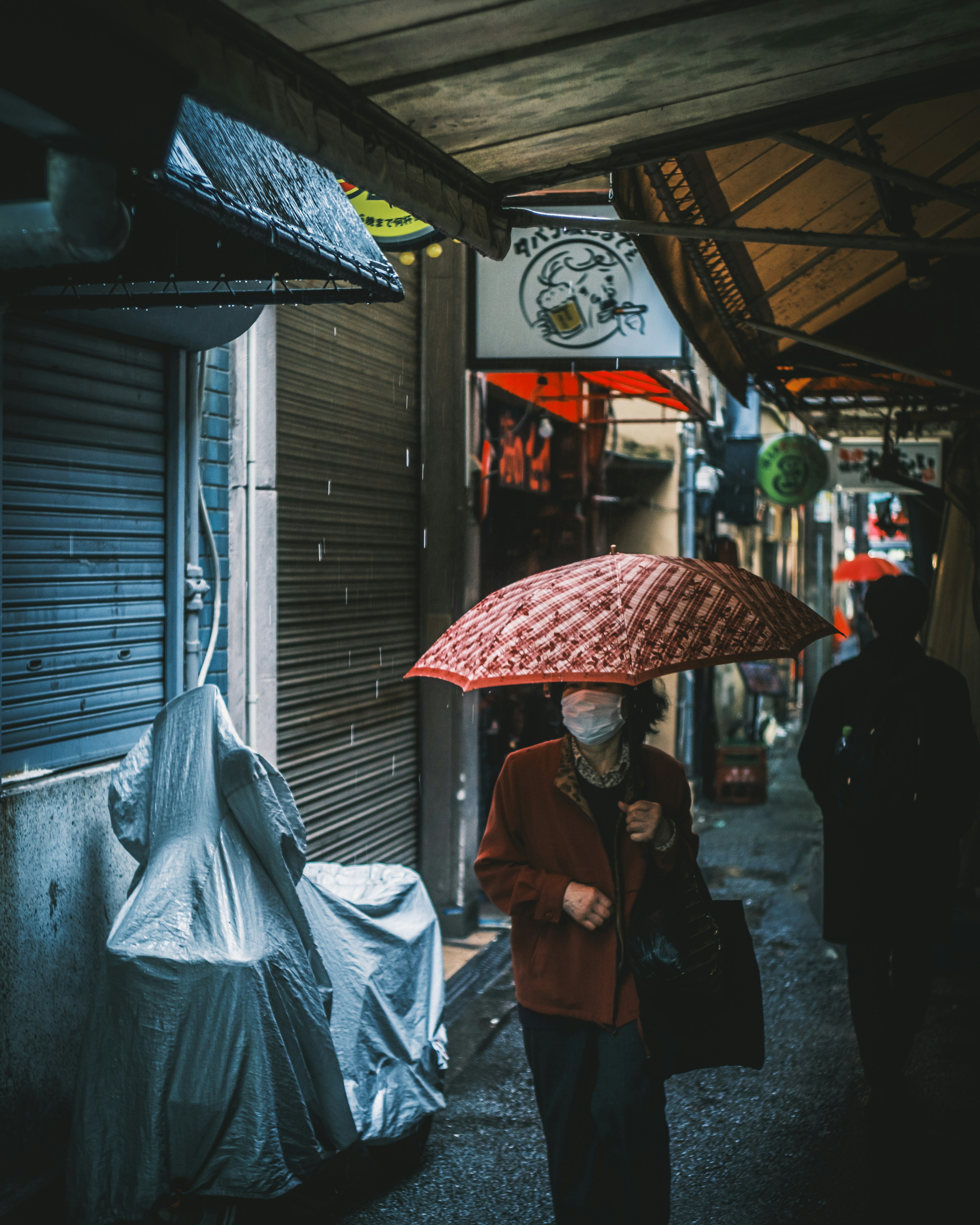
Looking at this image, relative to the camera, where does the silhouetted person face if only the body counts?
away from the camera

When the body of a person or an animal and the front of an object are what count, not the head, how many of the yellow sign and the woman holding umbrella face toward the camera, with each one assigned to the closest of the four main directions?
2

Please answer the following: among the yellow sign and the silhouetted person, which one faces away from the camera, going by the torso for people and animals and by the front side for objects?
the silhouetted person

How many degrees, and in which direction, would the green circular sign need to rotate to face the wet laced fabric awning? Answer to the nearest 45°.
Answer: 0° — it already faces it

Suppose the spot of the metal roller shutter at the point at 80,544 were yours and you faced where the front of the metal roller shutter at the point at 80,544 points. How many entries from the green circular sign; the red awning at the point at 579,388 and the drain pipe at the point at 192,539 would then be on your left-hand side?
3

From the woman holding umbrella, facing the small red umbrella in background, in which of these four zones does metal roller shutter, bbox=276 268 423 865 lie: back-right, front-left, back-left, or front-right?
front-left

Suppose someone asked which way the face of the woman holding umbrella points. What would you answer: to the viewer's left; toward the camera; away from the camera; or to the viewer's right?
toward the camera

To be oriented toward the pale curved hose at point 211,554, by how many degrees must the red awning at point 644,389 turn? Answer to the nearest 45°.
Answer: approximately 45° to its right

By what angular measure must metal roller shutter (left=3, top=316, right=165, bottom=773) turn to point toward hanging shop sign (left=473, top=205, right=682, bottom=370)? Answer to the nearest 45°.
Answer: approximately 90° to its left

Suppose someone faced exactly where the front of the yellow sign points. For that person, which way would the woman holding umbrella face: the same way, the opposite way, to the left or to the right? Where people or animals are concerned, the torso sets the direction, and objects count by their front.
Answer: the same way

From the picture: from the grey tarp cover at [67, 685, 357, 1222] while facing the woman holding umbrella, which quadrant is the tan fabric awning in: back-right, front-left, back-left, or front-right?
front-left

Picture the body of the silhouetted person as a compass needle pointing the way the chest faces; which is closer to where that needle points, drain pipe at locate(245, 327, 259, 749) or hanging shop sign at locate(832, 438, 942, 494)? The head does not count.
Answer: the hanging shop sign

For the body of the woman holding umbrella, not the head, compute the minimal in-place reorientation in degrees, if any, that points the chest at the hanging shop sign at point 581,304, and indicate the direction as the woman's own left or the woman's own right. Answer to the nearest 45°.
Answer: approximately 180°

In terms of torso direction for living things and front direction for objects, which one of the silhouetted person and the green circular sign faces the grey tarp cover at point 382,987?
the green circular sign

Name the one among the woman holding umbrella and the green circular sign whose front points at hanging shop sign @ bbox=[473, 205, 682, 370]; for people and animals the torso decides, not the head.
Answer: the green circular sign

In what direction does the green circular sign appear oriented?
toward the camera

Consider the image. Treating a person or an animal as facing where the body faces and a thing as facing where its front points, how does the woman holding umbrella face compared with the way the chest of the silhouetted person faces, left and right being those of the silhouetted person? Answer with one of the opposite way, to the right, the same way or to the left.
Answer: the opposite way

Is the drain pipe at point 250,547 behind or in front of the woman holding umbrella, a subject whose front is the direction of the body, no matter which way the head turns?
behind

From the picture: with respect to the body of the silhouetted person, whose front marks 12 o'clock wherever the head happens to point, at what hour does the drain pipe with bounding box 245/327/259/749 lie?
The drain pipe is roughly at 9 o'clock from the silhouetted person.

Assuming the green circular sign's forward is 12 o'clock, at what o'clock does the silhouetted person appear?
The silhouetted person is roughly at 12 o'clock from the green circular sign.

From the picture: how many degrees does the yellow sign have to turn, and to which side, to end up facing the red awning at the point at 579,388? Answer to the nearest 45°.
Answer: approximately 180°

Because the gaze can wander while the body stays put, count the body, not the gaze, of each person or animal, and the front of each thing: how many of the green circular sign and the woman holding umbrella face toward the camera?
2
